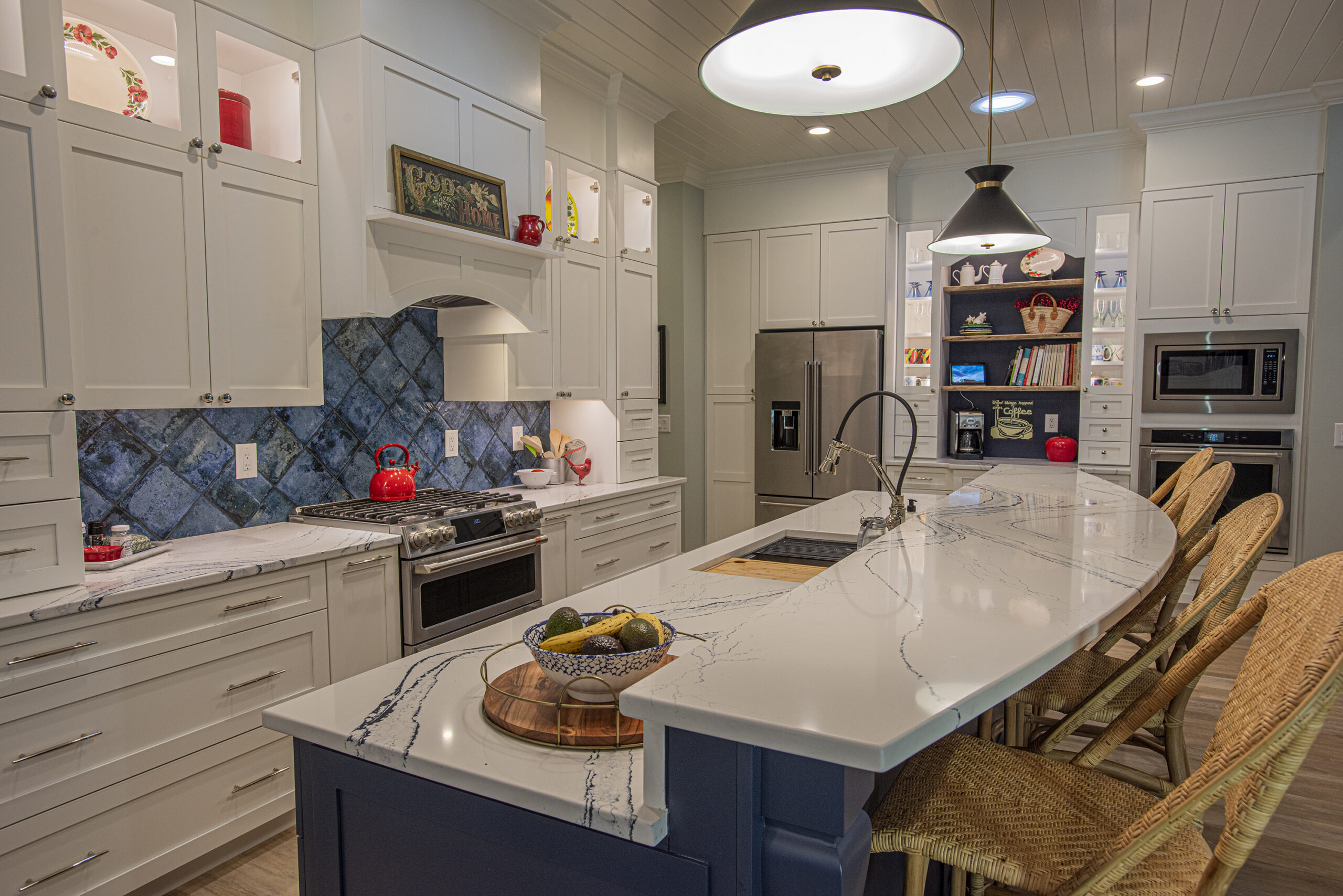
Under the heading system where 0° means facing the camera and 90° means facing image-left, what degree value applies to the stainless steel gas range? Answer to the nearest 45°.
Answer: approximately 315°

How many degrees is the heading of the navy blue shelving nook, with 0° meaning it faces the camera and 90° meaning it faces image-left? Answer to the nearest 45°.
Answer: approximately 0°

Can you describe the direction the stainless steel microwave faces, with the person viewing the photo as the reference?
facing the viewer

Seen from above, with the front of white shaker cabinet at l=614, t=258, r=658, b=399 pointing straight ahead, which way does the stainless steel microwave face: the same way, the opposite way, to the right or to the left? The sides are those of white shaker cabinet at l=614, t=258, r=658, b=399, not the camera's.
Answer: to the right

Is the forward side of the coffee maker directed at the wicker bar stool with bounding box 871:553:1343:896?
yes

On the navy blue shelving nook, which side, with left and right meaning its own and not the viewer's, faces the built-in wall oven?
left

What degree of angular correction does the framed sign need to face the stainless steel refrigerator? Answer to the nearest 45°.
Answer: approximately 90° to its left

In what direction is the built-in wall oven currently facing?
toward the camera

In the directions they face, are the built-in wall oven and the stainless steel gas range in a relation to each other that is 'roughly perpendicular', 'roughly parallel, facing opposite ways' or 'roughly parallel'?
roughly perpendicular

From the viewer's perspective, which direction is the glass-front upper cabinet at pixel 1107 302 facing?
toward the camera
